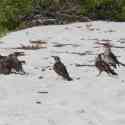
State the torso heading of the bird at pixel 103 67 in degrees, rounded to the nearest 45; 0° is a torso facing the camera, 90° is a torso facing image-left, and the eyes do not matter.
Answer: approximately 90°
